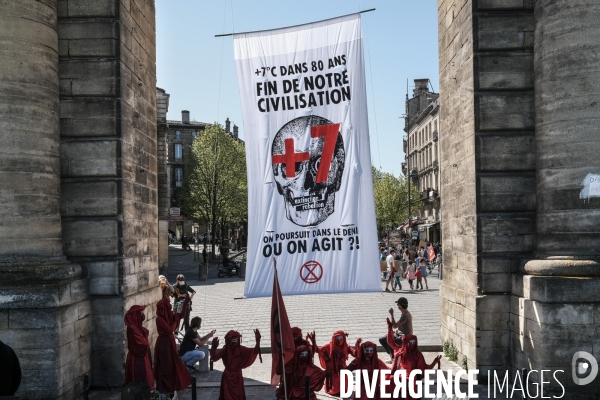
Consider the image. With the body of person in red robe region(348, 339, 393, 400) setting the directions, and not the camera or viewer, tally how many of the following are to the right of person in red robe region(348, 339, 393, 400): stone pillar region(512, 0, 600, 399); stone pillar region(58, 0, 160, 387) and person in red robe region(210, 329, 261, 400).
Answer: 2

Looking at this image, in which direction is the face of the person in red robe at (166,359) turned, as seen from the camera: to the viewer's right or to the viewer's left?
to the viewer's right

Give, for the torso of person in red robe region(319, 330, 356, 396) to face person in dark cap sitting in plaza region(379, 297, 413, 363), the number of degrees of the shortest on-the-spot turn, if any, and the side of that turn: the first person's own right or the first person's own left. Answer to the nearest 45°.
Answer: approximately 135° to the first person's own left

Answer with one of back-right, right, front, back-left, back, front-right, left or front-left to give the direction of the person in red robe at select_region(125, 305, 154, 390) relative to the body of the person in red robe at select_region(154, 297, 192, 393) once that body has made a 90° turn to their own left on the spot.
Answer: back-left

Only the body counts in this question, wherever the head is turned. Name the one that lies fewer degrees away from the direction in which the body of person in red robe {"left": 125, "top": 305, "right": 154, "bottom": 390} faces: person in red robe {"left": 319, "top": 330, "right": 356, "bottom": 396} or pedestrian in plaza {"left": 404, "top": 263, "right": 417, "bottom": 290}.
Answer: the person in red robe

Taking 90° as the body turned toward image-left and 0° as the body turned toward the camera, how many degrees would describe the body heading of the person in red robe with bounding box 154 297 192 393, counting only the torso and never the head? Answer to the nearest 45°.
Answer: approximately 270°

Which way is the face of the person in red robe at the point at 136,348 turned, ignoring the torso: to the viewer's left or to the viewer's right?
to the viewer's right

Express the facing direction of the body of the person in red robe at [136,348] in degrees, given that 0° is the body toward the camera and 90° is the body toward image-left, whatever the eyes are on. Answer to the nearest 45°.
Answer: approximately 270°

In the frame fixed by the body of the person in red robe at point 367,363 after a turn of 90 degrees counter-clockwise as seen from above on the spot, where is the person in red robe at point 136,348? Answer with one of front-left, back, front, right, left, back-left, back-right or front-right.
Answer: back

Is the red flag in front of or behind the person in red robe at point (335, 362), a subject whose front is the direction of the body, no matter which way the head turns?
in front

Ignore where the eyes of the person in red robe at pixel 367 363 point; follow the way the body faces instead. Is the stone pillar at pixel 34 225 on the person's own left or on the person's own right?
on the person's own right

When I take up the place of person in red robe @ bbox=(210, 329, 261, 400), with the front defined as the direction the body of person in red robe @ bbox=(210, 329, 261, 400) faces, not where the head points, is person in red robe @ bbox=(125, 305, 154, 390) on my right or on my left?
on my right

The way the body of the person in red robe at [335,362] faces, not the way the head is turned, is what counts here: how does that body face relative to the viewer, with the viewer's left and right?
facing the viewer

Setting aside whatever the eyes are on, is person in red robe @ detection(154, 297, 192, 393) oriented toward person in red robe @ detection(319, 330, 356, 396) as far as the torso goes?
yes

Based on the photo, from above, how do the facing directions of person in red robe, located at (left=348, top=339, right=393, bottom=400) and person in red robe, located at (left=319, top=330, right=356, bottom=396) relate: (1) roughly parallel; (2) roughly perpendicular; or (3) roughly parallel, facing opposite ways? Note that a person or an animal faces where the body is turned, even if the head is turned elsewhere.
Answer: roughly parallel
